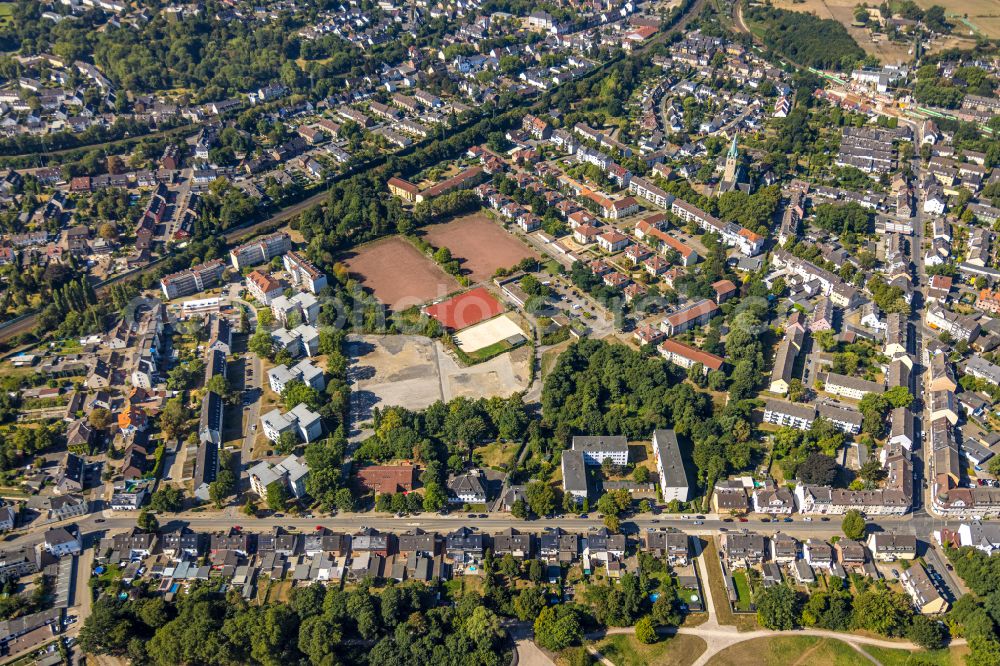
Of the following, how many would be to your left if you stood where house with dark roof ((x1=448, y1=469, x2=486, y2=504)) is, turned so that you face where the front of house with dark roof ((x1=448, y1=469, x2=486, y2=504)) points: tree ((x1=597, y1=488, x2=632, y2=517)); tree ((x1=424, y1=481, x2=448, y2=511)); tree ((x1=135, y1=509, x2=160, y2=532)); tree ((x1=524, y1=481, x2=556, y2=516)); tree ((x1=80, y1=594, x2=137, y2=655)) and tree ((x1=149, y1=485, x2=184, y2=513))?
2

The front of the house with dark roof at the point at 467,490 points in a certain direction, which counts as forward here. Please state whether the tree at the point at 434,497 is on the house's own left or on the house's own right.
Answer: on the house's own right

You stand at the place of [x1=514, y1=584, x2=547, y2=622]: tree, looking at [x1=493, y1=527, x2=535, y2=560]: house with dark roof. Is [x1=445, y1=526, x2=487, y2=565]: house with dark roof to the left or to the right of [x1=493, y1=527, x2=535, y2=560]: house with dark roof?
left

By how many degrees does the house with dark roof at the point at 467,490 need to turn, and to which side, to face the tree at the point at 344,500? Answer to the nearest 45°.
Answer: approximately 90° to its right

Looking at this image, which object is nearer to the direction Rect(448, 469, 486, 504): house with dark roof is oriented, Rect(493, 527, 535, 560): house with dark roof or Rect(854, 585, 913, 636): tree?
the house with dark roof

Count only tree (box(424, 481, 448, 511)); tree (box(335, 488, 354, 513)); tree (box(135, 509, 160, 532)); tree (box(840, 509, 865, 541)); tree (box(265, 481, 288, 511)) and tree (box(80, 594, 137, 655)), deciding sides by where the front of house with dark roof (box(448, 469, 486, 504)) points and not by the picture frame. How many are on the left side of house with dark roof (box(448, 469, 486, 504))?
1

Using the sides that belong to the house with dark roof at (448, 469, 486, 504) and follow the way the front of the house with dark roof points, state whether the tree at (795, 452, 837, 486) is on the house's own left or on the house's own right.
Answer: on the house's own left

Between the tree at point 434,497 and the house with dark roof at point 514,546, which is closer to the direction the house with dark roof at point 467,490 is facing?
the house with dark roof

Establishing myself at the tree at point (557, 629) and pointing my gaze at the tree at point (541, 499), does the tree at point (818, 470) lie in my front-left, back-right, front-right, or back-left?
front-right

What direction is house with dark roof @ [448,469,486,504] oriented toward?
toward the camera

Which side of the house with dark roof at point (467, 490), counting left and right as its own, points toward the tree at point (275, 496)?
right

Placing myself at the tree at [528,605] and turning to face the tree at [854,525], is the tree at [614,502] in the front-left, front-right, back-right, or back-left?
front-left

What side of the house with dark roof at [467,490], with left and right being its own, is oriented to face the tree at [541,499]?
left

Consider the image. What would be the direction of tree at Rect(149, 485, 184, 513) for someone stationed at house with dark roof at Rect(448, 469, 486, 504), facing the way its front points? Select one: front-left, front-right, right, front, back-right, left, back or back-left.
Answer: right

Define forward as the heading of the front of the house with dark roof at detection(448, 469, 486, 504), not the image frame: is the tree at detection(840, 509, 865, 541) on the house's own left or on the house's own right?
on the house's own left

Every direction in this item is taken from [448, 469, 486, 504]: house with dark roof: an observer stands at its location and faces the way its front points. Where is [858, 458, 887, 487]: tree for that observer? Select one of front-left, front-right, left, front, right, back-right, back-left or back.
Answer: left

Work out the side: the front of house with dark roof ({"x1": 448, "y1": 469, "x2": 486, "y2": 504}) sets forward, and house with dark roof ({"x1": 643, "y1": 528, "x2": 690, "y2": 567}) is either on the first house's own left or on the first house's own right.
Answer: on the first house's own left

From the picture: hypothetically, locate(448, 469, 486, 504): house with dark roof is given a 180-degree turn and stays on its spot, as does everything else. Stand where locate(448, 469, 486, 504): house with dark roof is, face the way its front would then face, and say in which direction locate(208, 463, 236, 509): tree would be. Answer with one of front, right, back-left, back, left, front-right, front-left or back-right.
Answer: left

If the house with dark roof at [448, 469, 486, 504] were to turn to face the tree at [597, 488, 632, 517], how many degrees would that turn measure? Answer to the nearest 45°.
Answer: approximately 90° to its left
